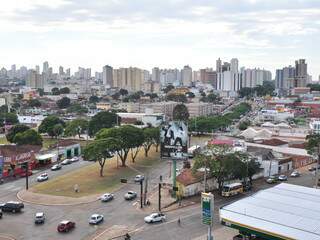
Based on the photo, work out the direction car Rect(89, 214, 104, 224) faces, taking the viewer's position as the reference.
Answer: facing the viewer and to the left of the viewer

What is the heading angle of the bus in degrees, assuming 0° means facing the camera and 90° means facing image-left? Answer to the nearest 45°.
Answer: approximately 45°

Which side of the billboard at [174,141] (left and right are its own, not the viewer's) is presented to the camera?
front

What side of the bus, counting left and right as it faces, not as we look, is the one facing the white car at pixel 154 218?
front

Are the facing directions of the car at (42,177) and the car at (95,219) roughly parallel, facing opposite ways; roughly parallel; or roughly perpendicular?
roughly parallel

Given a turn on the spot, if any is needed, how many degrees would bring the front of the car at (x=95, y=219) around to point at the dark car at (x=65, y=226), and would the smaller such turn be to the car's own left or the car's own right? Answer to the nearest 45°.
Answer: approximately 180°

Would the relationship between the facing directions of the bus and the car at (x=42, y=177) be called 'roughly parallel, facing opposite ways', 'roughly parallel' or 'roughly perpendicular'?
roughly parallel

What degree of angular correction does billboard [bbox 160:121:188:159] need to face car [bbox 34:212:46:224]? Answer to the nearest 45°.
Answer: approximately 45° to its right

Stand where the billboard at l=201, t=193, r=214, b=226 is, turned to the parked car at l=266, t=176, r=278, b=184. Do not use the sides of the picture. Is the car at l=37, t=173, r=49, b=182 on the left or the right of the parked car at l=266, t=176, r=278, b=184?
left

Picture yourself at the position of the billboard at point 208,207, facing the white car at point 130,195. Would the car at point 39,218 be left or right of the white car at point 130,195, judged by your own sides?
left

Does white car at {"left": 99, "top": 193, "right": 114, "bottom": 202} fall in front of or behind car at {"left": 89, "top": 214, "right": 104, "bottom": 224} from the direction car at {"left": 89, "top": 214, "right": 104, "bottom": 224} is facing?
behind

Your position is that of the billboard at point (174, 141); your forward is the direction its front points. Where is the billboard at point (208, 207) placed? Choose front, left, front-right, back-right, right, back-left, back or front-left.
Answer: front

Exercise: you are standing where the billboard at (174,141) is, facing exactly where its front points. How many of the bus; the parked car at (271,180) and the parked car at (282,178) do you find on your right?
0
